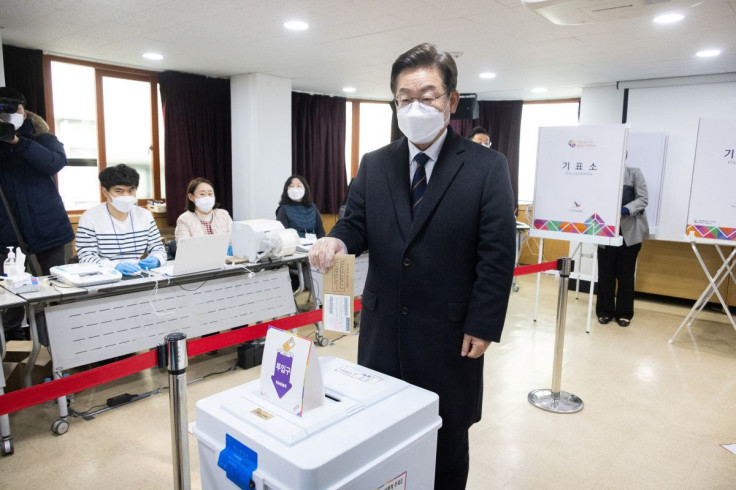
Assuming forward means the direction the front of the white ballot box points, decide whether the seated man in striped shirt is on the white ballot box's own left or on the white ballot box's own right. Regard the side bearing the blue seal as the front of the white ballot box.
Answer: on the white ballot box's own right

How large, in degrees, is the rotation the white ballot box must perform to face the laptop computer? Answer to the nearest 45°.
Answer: approximately 135° to its right

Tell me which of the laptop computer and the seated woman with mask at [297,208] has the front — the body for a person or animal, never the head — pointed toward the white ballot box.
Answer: the seated woman with mask

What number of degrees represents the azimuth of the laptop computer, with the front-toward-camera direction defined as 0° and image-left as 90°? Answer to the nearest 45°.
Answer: approximately 135°

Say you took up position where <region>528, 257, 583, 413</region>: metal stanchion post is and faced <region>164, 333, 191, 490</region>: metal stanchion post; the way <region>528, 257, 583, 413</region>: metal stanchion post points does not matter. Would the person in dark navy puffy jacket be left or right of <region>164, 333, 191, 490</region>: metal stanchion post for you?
right

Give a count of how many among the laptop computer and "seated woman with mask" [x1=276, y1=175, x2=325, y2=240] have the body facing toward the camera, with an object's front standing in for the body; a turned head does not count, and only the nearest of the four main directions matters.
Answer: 1

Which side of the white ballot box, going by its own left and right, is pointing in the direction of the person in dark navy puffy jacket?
right
